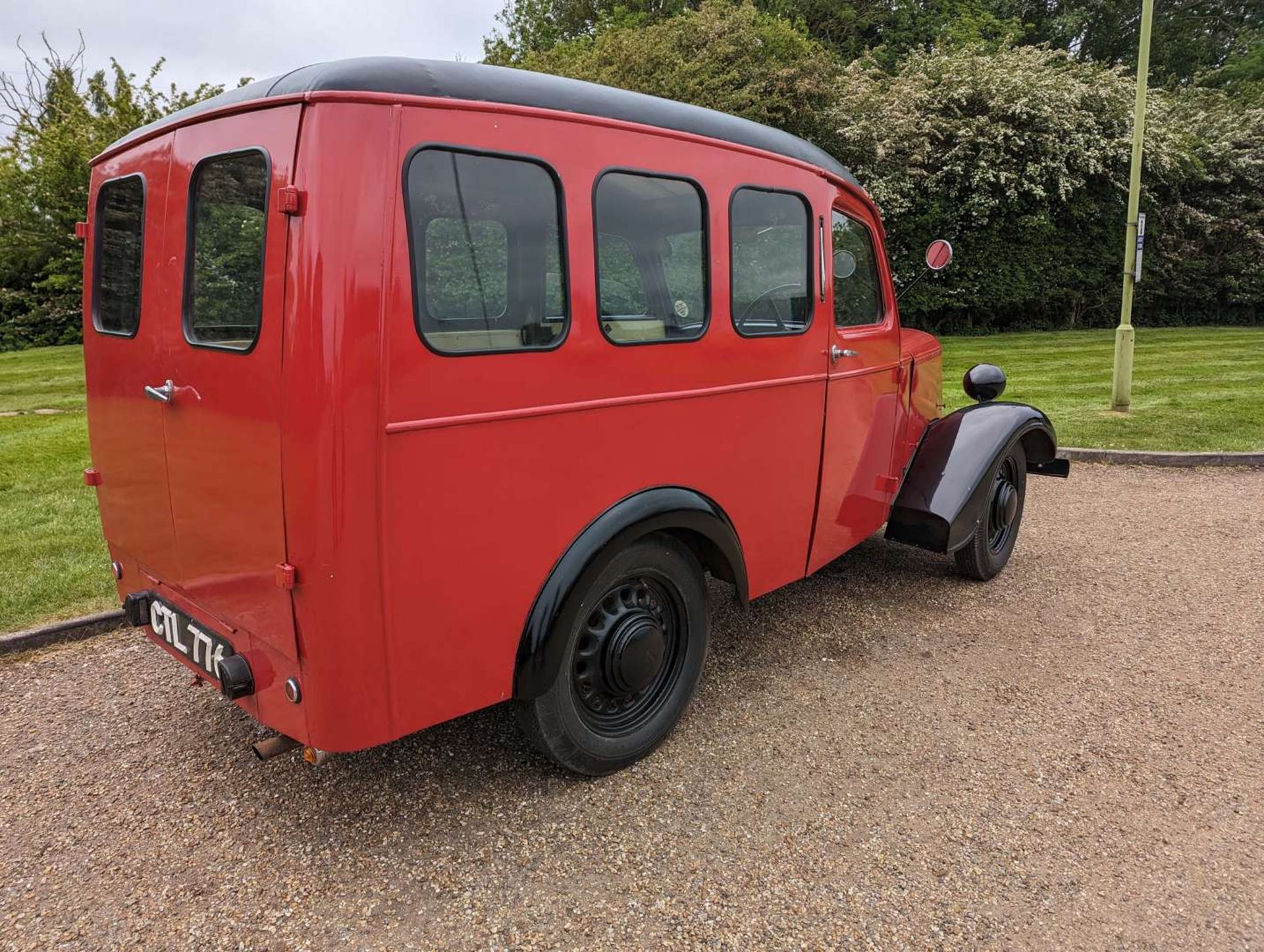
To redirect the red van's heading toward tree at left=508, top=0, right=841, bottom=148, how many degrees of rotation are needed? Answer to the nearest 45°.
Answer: approximately 45° to its left

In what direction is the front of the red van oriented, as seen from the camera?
facing away from the viewer and to the right of the viewer

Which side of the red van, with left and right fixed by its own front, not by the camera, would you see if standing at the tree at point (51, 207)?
left

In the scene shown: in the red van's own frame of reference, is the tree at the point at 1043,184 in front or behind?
in front
